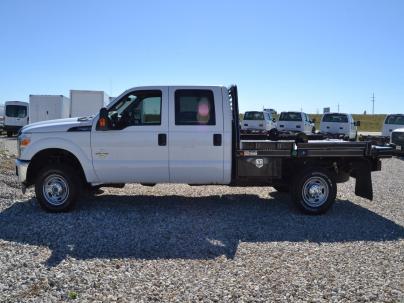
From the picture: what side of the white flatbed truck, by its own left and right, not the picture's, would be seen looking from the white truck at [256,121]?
right

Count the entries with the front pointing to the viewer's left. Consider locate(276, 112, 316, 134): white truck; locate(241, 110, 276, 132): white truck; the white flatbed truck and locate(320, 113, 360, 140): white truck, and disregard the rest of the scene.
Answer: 1

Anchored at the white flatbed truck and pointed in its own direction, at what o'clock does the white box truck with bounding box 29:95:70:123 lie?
The white box truck is roughly at 2 o'clock from the white flatbed truck.

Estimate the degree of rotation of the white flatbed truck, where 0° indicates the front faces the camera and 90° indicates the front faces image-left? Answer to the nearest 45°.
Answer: approximately 90°

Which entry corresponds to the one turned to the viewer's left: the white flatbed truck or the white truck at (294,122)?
the white flatbed truck

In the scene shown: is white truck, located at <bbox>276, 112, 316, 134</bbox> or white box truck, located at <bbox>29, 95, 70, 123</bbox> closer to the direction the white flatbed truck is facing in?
the white box truck
